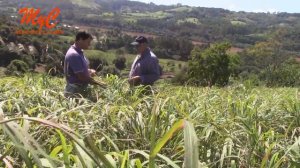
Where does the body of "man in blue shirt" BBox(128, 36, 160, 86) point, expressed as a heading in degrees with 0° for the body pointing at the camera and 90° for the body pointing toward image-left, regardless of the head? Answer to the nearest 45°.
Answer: approximately 45°

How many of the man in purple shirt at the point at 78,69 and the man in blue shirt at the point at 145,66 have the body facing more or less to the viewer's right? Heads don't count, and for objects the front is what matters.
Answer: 1

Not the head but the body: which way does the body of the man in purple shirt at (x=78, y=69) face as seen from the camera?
to the viewer's right

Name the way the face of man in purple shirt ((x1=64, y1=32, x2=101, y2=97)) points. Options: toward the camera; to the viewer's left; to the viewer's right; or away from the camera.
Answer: to the viewer's right
